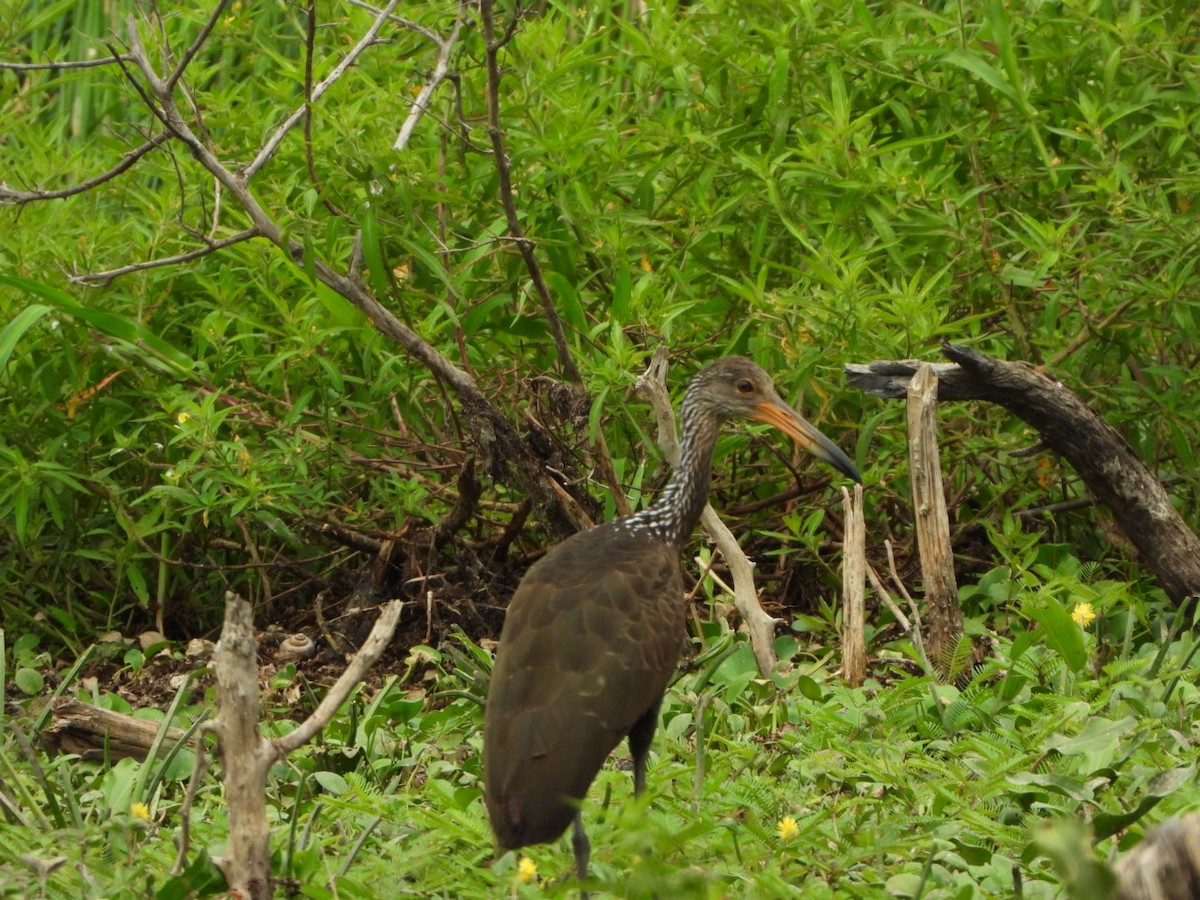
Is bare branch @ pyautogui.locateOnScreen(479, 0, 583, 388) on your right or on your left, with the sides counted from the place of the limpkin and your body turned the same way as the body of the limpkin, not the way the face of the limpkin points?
on your left

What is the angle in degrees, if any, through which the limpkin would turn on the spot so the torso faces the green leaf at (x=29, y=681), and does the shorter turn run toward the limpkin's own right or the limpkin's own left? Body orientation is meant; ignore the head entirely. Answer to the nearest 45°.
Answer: approximately 90° to the limpkin's own left

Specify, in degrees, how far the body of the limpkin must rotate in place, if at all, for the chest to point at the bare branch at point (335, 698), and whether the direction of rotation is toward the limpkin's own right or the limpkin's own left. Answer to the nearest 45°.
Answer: approximately 180°

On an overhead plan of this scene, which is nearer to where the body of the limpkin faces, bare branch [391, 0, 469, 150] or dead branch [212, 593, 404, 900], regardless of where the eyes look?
the bare branch

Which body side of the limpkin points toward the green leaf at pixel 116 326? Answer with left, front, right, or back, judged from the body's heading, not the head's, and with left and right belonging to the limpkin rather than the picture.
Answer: left

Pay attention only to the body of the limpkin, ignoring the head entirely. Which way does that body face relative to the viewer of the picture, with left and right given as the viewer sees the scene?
facing away from the viewer and to the right of the viewer

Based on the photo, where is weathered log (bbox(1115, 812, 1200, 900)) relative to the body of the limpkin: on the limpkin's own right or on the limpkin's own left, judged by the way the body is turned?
on the limpkin's own right

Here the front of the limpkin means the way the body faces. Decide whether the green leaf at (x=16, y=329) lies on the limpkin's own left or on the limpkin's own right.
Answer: on the limpkin's own left

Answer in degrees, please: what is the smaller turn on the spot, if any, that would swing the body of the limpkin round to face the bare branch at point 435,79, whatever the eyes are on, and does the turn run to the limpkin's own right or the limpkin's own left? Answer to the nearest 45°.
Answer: approximately 90° to the limpkin's own left

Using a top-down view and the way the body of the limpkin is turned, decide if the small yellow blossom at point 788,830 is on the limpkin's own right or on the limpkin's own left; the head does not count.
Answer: on the limpkin's own right

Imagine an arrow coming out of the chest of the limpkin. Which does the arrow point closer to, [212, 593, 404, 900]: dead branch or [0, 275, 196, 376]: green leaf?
the green leaf

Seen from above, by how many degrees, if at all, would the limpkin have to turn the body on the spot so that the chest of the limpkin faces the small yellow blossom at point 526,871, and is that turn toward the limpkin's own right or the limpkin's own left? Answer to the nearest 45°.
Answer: approximately 135° to the limpkin's own right
